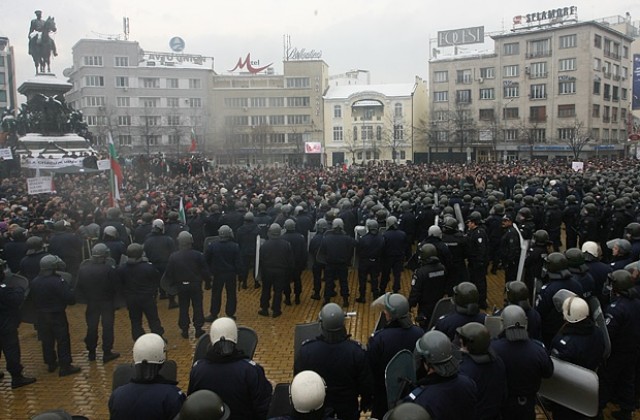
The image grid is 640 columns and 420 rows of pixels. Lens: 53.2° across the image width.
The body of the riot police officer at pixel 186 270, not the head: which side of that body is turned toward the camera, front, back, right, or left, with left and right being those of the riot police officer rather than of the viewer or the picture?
back

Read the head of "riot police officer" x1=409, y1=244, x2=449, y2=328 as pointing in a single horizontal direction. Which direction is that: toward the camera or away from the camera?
away from the camera

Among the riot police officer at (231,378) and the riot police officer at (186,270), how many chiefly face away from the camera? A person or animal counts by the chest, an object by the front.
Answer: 2

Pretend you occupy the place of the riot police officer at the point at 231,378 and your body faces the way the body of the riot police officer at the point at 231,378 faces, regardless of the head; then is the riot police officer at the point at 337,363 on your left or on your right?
on your right

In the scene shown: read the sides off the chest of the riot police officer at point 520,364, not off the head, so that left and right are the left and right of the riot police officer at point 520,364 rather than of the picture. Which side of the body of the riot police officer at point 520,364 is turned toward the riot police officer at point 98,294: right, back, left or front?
left

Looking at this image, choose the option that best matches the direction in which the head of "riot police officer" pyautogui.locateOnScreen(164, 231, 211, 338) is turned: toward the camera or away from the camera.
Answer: away from the camera

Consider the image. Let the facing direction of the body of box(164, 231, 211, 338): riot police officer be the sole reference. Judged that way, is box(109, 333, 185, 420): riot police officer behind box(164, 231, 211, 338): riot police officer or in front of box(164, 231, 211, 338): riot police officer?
behind

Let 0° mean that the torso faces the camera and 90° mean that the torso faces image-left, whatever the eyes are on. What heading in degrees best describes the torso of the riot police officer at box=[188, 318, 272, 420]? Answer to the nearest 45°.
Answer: approximately 180°

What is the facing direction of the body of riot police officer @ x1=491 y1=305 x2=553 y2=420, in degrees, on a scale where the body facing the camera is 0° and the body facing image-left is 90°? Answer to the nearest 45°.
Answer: approximately 180°

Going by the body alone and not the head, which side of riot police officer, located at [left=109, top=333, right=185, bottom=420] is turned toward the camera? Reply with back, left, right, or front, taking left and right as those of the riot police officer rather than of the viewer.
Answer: back

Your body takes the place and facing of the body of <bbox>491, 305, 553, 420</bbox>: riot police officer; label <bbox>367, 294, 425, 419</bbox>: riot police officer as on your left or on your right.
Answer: on your left

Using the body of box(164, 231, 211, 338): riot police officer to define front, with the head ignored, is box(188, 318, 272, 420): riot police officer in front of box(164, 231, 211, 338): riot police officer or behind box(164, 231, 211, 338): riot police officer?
behind

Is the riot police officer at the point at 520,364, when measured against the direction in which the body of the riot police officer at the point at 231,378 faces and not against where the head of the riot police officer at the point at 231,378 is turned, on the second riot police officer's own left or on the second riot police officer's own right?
on the second riot police officer's own right

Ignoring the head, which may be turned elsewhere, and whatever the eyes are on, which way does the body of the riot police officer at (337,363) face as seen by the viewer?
away from the camera

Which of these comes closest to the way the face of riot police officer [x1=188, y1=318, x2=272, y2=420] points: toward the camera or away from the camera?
away from the camera

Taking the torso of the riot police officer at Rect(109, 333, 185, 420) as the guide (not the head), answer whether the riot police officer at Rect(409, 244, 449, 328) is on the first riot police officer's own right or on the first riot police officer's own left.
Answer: on the first riot police officer's own right
